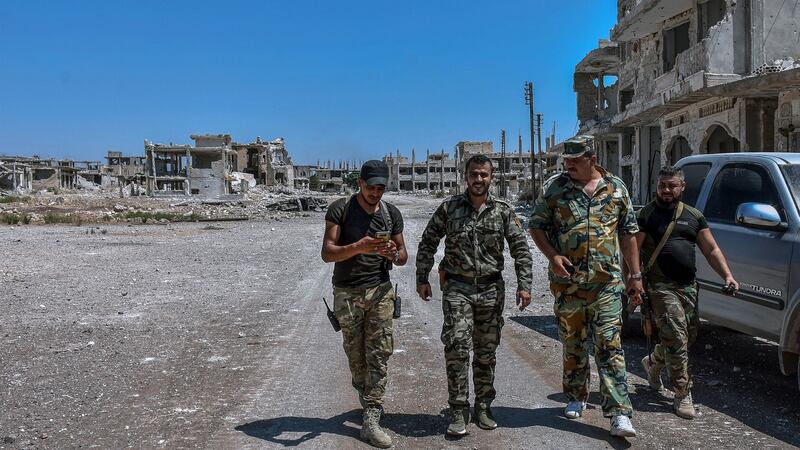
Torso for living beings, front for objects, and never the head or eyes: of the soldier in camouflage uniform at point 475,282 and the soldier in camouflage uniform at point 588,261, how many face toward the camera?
2

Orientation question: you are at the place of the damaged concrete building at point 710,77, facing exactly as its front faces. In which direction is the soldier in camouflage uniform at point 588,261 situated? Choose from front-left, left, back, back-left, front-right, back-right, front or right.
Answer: front-left

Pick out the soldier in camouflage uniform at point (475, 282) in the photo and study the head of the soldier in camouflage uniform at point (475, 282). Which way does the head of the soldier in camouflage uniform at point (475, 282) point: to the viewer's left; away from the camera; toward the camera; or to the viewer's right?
toward the camera

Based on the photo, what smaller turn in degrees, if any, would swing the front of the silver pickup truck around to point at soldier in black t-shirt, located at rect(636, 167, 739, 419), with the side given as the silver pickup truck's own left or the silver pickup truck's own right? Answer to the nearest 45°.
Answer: approximately 90° to the silver pickup truck's own right

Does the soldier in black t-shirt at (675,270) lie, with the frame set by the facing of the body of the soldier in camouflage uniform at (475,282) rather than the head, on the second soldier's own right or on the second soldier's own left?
on the second soldier's own left

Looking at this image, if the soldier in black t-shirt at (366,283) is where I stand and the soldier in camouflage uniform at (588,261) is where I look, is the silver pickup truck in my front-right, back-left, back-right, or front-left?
front-left

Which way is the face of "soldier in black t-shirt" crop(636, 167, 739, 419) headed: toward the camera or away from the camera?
toward the camera

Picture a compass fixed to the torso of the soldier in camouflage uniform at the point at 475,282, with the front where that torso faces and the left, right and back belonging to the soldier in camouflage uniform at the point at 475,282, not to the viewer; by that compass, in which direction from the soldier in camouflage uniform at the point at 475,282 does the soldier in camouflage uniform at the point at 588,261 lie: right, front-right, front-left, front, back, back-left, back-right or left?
left

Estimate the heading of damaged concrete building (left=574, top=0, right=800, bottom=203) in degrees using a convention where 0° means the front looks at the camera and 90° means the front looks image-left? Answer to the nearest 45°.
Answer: approximately 45°

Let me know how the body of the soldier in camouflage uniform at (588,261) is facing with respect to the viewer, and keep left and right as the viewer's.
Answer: facing the viewer

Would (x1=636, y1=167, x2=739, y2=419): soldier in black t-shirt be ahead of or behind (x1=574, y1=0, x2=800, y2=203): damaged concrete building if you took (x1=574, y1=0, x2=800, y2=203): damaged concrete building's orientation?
ahead

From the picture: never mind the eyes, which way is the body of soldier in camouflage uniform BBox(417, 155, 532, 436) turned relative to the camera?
toward the camera

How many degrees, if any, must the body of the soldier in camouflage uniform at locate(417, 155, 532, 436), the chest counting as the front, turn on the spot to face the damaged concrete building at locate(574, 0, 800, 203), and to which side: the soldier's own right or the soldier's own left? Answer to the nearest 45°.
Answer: approximately 135° to the soldier's own left

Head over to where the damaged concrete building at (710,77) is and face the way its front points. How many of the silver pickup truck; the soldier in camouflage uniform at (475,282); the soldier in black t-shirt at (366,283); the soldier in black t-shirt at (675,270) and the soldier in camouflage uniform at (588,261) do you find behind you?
0

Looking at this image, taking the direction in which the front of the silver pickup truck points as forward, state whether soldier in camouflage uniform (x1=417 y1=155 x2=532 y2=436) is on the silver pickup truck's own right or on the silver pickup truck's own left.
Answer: on the silver pickup truck's own right
